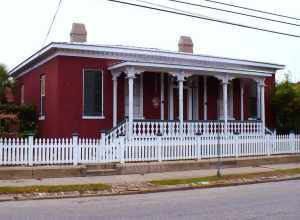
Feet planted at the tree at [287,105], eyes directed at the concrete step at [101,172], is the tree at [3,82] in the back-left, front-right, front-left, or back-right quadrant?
front-right

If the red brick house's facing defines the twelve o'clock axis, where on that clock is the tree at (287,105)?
The tree is roughly at 10 o'clock from the red brick house.

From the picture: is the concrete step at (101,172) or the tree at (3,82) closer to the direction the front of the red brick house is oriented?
the concrete step

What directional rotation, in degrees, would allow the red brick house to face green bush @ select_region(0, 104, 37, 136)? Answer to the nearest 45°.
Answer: approximately 135° to its right

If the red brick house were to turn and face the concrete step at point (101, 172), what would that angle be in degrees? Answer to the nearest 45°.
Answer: approximately 45° to its right

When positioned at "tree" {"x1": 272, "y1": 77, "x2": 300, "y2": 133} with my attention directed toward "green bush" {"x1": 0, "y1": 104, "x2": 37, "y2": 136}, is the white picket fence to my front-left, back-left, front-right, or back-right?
front-left

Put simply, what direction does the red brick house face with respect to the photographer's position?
facing the viewer and to the right of the viewer

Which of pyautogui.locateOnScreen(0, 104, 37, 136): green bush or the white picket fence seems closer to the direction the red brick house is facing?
the white picket fence

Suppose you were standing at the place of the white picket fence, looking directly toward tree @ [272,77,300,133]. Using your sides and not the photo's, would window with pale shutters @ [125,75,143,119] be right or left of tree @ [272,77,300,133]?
left

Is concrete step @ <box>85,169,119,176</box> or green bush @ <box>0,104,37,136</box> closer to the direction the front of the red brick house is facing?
the concrete step
